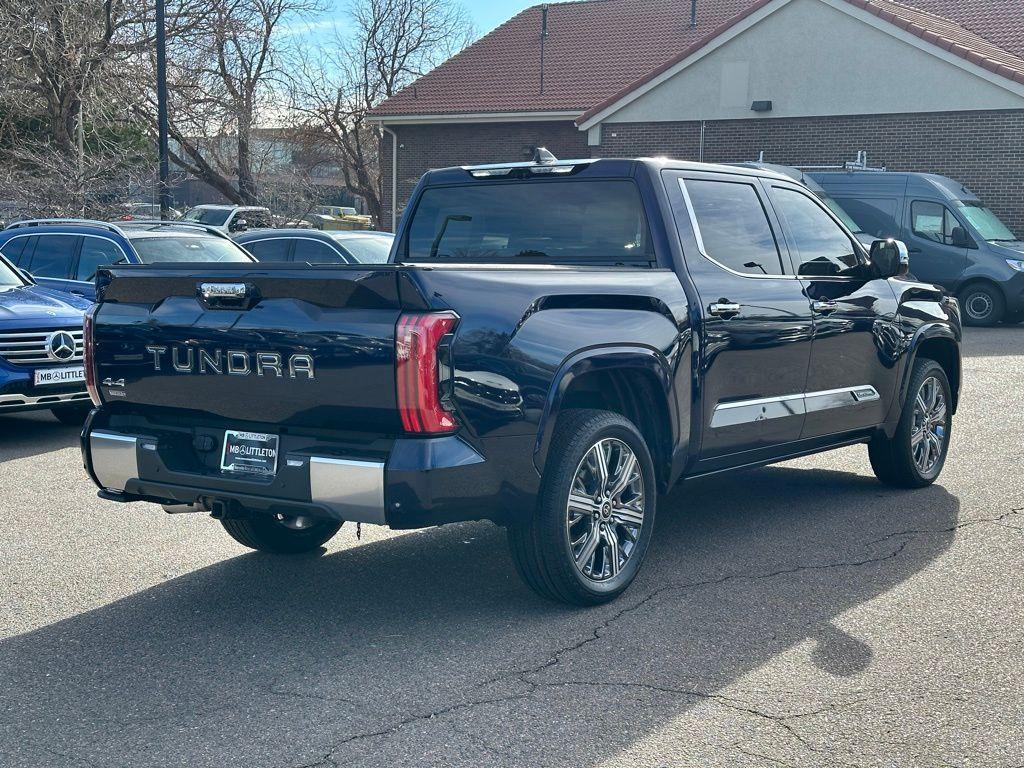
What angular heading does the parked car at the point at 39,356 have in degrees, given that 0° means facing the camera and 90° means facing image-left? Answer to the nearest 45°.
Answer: approximately 315°

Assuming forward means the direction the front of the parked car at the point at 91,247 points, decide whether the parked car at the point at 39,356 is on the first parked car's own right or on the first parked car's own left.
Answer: on the first parked car's own right

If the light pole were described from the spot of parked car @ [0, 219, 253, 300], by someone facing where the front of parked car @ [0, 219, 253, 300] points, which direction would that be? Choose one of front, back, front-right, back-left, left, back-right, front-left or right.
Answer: back-left

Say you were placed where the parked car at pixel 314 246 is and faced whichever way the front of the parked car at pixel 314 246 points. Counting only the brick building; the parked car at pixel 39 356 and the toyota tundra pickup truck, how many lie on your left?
1

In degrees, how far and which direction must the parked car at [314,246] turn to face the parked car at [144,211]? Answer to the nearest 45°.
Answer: approximately 135° to its left

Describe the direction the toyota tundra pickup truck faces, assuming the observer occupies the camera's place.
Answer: facing away from the viewer and to the right of the viewer

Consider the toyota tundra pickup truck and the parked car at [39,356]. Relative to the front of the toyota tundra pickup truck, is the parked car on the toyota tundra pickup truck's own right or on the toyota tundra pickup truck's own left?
on the toyota tundra pickup truck's own left

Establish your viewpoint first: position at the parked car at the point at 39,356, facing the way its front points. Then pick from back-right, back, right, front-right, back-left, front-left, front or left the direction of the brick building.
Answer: left

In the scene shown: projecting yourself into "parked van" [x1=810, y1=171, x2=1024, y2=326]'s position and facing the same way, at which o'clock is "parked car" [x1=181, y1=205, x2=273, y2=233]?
"parked car" [x1=181, y1=205, x2=273, y2=233] is roughly at 7 o'clock from "parked van" [x1=810, y1=171, x2=1024, y2=326].
